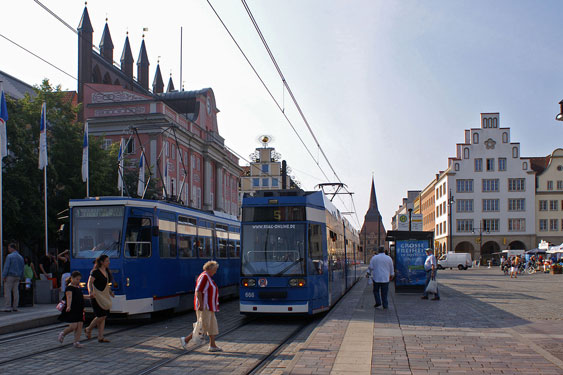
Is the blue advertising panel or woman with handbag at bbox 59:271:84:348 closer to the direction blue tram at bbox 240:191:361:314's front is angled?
the woman with handbag

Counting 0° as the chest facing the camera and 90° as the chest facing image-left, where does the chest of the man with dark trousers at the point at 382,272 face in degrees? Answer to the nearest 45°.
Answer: approximately 180°

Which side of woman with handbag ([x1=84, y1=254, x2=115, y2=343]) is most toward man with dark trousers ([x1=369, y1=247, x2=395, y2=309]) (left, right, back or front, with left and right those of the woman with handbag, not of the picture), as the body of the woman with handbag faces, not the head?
left

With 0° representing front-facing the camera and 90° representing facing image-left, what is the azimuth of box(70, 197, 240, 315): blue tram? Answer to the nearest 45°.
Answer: approximately 45°

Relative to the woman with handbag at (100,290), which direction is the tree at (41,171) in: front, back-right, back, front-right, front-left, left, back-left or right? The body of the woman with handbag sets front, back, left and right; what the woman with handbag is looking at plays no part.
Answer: back-left

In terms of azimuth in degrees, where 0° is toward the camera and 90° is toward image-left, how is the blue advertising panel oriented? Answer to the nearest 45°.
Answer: approximately 0°
